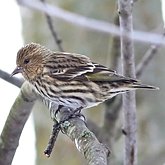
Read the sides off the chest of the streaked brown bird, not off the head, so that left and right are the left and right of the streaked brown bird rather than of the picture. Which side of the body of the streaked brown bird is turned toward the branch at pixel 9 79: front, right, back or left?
front

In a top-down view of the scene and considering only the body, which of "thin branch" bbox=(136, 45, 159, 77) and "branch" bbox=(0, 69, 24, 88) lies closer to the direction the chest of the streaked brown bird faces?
the branch

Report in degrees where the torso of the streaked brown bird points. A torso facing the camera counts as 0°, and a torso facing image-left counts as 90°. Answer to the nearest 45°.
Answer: approximately 90°

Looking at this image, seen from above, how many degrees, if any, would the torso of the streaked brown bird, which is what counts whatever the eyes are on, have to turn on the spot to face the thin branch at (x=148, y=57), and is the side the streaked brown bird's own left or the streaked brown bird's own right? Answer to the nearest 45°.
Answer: approximately 135° to the streaked brown bird's own right
